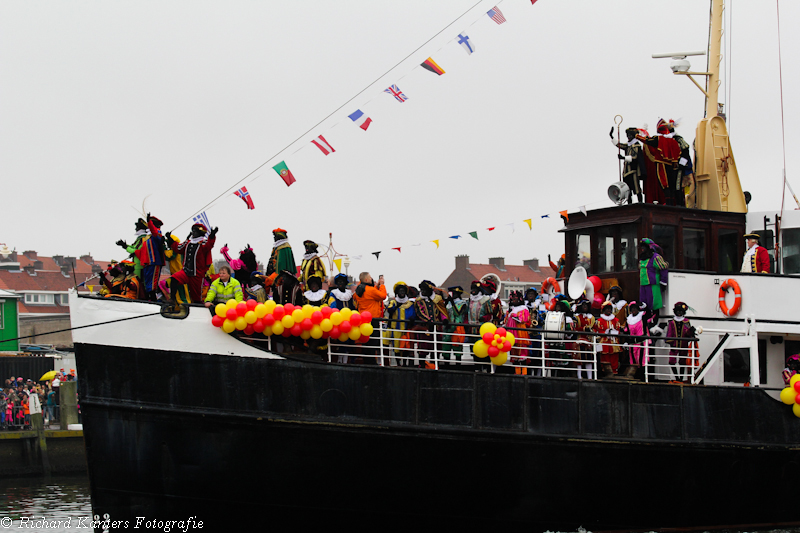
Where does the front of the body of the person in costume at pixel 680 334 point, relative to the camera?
toward the camera

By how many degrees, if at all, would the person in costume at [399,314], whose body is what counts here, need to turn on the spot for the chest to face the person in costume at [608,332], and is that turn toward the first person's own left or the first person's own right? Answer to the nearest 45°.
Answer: approximately 90° to the first person's own left

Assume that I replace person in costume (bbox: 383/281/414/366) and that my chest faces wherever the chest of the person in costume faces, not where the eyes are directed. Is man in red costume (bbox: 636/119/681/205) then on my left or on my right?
on my left

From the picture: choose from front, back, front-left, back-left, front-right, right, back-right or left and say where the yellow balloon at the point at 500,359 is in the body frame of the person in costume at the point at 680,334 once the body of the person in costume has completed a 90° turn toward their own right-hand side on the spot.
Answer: front-left

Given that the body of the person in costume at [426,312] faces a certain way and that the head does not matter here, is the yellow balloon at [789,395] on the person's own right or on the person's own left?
on the person's own left

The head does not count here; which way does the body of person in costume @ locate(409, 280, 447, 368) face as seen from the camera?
toward the camera

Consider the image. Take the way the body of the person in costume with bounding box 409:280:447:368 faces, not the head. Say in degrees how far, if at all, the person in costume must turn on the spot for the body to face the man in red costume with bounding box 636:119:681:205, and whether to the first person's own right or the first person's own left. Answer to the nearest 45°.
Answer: approximately 135° to the first person's own left

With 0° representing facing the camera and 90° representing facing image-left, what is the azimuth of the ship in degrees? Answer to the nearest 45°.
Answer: approximately 90°

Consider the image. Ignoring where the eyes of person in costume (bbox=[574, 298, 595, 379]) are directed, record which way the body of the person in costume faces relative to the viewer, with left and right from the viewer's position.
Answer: facing the viewer

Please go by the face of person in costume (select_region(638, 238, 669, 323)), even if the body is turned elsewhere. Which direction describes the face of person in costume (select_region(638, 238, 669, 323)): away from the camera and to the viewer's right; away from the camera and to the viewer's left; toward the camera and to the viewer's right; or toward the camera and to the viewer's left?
toward the camera and to the viewer's left
